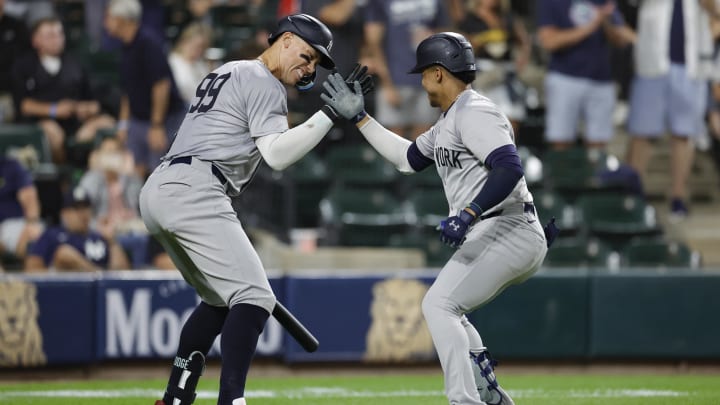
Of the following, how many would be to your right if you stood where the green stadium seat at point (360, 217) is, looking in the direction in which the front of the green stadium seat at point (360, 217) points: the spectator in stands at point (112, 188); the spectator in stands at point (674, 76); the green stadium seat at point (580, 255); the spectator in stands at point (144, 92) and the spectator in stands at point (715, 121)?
2

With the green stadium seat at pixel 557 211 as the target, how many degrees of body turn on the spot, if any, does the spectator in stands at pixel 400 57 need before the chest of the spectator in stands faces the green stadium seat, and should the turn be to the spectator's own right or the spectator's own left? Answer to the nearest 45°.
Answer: approximately 45° to the spectator's own left

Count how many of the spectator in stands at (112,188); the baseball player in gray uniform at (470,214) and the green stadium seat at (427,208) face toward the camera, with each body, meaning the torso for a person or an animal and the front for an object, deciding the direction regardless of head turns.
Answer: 2

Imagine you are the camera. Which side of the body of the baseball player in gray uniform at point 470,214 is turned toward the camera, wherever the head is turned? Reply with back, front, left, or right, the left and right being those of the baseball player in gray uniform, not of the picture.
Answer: left

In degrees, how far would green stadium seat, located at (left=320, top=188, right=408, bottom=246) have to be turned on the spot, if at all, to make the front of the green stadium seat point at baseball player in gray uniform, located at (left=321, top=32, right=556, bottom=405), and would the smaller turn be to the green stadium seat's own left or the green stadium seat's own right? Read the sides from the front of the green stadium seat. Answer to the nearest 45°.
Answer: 0° — it already faces them

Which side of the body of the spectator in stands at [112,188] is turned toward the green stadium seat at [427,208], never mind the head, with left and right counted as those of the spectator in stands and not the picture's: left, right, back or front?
left

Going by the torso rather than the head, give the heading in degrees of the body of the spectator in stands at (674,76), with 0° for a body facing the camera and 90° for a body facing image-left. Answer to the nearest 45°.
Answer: approximately 0°

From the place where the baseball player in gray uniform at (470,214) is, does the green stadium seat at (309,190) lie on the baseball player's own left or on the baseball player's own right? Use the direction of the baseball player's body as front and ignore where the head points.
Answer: on the baseball player's own right

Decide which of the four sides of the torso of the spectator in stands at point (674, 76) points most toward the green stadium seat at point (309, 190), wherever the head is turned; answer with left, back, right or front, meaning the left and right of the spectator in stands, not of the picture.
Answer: right
